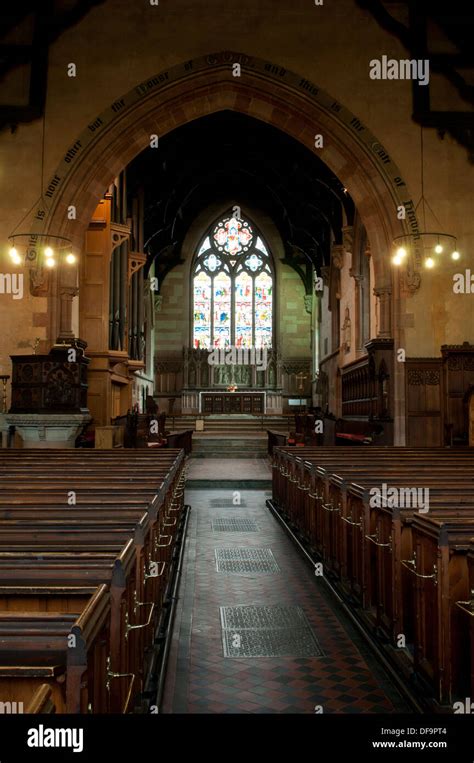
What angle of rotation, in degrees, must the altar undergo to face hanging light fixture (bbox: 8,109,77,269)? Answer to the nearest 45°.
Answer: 0° — it already faces it

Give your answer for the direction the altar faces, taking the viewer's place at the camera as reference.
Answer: facing the viewer

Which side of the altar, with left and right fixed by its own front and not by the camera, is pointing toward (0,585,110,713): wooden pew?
front

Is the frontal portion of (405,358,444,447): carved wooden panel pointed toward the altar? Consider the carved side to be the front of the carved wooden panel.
no

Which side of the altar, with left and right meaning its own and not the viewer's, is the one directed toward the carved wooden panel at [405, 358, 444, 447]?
front
